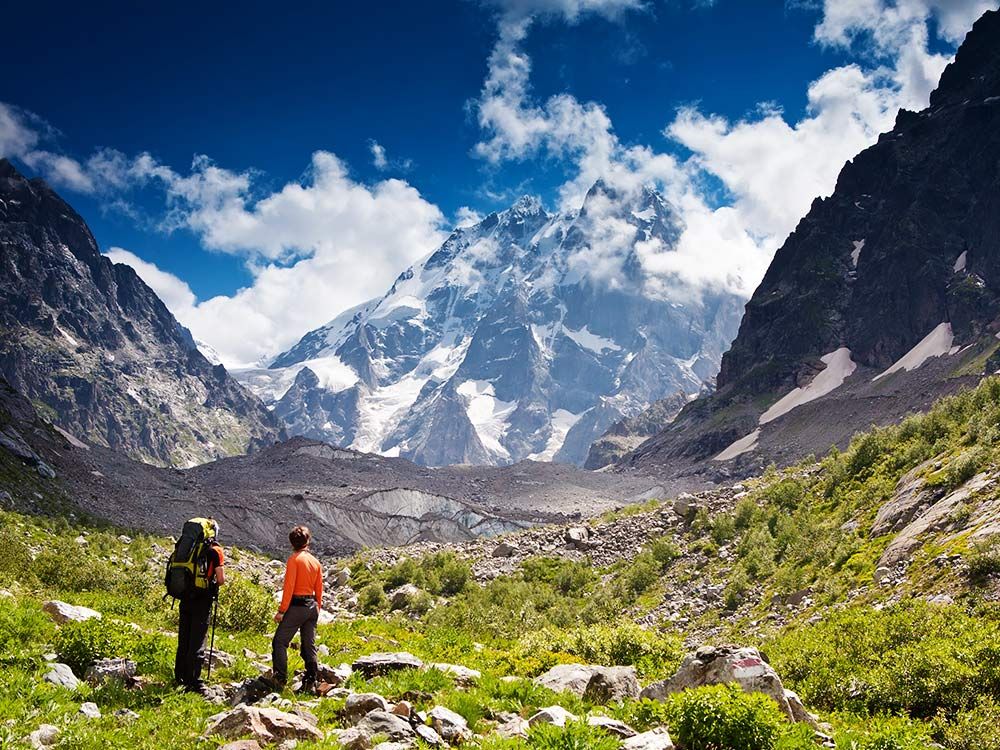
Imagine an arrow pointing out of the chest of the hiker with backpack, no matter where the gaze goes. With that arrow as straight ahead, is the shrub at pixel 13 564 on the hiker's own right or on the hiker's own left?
on the hiker's own left

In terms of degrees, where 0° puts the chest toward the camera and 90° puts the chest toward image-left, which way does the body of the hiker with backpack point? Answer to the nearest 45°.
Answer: approximately 225°

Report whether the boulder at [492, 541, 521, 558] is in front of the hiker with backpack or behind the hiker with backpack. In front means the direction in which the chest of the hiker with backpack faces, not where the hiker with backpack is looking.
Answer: in front

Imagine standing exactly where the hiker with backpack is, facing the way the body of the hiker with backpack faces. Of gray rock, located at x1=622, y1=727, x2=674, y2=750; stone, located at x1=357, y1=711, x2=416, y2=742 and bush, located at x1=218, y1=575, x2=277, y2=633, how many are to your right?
2

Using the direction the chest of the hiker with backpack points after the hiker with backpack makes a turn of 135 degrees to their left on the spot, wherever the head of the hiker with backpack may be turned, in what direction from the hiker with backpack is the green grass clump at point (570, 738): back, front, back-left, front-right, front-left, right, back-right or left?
back-left

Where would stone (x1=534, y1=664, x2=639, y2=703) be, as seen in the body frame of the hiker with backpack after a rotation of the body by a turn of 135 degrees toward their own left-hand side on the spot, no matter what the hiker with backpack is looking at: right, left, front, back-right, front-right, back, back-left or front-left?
back

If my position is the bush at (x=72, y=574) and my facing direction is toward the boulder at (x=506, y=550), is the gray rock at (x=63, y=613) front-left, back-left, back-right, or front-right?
back-right

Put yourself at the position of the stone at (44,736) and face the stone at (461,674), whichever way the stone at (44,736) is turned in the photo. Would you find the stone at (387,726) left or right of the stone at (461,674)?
right

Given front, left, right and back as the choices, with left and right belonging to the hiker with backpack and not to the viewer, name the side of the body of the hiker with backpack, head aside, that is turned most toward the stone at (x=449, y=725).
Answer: right

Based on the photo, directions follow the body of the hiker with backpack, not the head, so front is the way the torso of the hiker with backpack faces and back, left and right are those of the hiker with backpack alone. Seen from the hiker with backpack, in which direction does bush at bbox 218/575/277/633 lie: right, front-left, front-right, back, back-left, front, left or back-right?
front-left

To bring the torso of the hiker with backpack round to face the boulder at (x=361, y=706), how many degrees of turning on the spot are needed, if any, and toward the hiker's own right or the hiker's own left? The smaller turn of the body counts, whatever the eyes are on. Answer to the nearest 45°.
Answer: approximately 90° to the hiker's own right

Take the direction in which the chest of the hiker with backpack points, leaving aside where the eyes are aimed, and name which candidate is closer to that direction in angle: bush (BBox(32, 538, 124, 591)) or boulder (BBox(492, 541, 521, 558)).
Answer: the boulder

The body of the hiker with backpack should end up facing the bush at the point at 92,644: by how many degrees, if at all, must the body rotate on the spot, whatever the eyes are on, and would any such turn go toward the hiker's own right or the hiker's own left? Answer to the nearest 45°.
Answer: approximately 90° to the hiker's own left

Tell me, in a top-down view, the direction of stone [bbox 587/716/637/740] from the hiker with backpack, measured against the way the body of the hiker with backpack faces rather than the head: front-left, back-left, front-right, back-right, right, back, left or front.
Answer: right

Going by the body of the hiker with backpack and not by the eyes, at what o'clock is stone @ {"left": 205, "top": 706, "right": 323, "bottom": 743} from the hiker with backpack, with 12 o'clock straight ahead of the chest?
The stone is roughly at 4 o'clock from the hiker with backpack.

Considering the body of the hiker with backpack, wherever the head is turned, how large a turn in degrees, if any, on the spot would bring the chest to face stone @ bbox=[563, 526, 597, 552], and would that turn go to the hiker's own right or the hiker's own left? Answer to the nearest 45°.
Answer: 0° — they already face it
